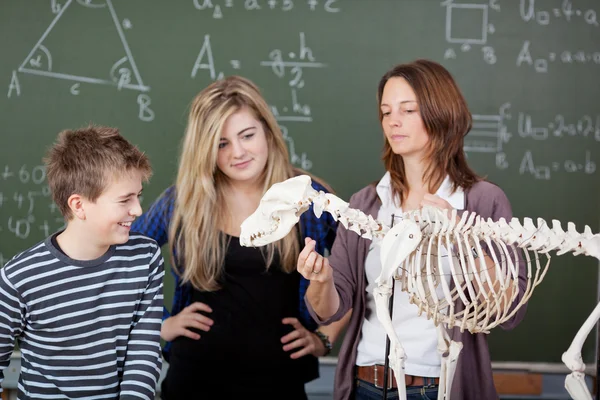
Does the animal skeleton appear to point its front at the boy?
yes

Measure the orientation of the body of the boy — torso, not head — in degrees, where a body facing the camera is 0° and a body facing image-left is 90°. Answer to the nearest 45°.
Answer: approximately 315°

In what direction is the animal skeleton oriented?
to the viewer's left

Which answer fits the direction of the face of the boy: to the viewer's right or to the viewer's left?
to the viewer's right

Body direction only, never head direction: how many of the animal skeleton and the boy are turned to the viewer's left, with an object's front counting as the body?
1

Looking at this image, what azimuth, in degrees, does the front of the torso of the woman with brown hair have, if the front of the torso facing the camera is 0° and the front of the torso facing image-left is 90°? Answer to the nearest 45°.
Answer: approximately 45°

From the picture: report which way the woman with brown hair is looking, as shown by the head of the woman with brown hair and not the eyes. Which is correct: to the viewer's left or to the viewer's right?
to the viewer's left
